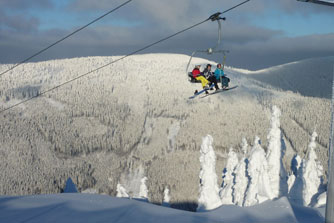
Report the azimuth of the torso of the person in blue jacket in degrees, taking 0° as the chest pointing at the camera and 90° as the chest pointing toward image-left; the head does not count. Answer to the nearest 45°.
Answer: approximately 315°

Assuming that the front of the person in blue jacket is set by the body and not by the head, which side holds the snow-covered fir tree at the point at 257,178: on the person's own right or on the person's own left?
on the person's own left

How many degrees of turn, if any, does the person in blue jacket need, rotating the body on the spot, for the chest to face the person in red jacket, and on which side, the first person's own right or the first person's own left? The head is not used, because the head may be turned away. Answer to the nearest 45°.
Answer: approximately 135° to the first person's own right
